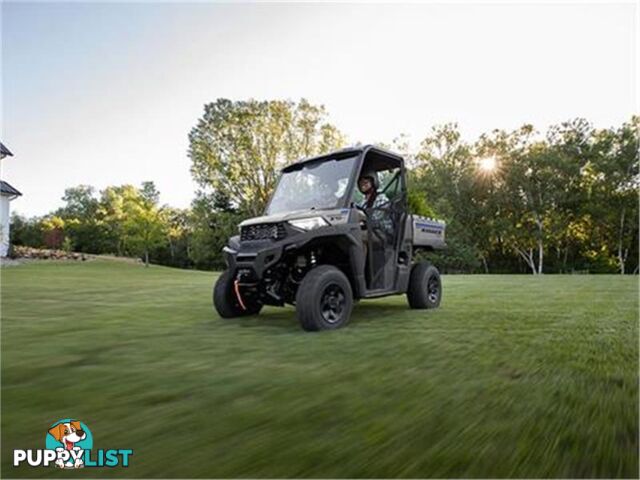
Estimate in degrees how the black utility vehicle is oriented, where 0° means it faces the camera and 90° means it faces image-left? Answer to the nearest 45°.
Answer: approximately 45°

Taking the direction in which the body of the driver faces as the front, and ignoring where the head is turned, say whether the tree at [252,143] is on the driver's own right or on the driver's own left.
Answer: on the driver's own right

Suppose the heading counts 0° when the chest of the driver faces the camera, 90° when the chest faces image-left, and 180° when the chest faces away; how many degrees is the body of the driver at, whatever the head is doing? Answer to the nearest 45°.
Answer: approximately 45°

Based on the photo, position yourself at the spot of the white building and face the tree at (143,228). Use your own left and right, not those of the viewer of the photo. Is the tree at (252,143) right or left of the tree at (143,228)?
right

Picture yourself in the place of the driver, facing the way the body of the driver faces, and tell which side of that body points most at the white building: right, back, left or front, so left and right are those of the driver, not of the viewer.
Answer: right

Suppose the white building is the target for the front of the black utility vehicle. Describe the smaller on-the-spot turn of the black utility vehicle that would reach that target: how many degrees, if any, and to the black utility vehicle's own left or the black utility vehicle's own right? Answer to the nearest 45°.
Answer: approximately 90° to the black utility vehicle's own right

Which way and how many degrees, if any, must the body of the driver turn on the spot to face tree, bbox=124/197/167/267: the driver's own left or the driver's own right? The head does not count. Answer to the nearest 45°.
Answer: approximately 90° to the driver's own right
